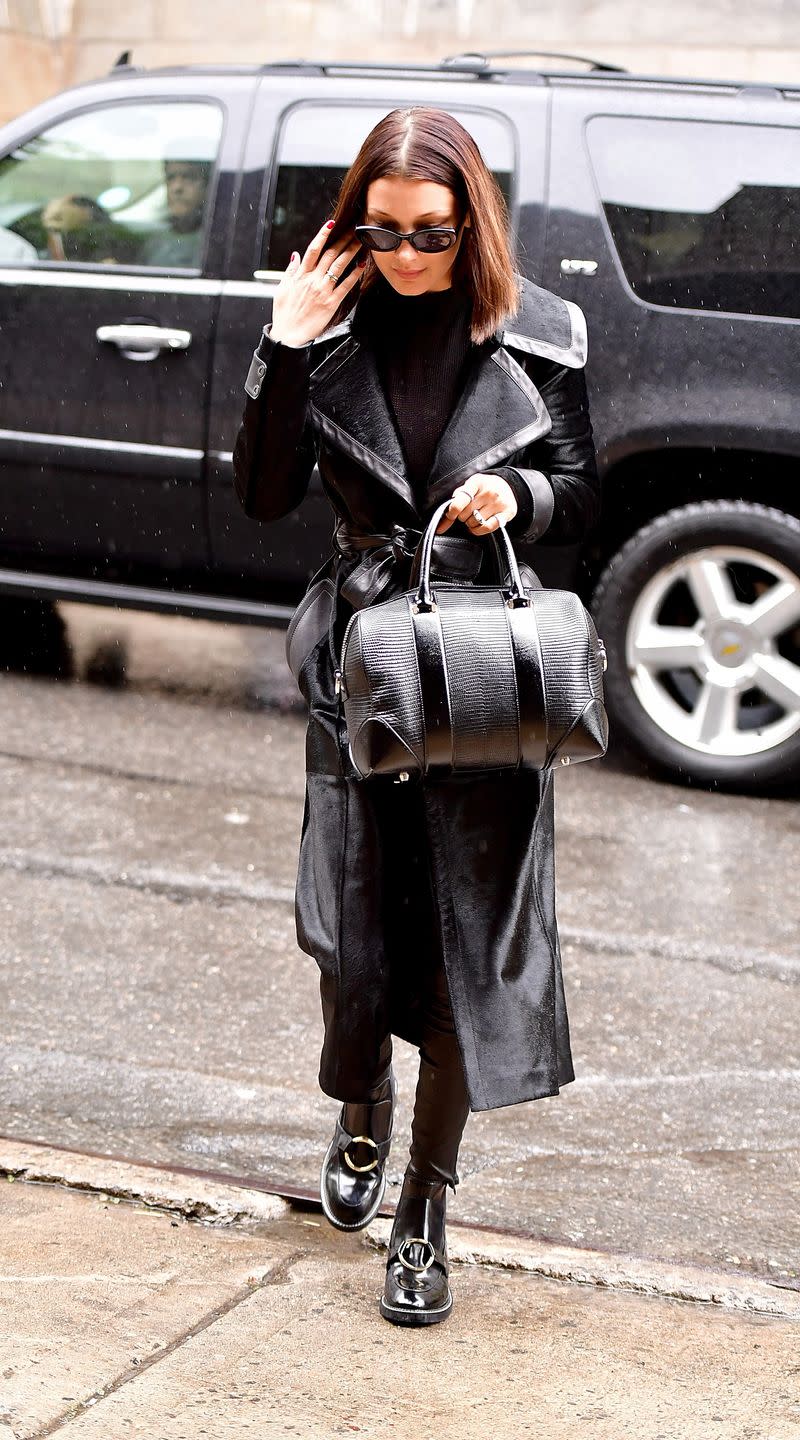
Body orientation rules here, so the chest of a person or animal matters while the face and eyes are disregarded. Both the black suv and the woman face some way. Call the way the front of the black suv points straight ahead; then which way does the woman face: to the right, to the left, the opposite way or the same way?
to the left

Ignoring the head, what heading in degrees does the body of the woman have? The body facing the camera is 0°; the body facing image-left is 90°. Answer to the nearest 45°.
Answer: approximately 0°

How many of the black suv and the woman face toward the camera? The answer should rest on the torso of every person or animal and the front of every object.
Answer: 1

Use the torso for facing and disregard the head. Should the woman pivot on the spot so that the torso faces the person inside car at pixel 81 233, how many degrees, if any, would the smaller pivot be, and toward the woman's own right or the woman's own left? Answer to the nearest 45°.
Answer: approximately 180°

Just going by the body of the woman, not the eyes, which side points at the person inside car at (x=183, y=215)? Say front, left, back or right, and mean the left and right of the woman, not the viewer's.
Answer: back

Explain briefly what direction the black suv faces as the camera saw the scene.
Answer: facing to the left of the viewer

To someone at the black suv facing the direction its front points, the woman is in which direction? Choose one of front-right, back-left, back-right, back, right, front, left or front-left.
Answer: left

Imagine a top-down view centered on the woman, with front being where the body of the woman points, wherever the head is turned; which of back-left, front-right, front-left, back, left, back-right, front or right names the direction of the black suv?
back
